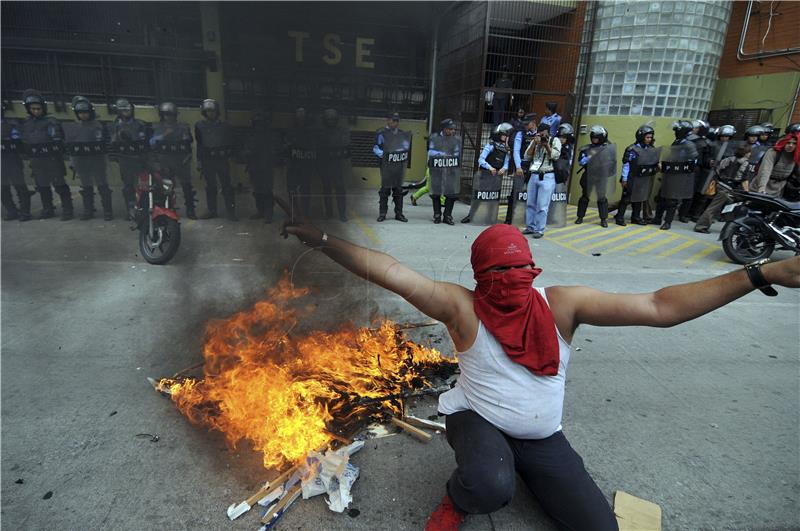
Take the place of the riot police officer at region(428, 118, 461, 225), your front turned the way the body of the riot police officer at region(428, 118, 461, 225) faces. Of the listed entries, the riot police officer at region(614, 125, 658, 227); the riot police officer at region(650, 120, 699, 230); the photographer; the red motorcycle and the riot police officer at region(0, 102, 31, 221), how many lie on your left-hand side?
3

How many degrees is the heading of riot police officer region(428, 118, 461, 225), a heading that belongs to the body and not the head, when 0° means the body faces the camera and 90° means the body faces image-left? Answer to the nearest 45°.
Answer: approximately 0°

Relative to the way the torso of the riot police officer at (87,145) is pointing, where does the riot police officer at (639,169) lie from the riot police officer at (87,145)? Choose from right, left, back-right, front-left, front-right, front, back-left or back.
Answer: left

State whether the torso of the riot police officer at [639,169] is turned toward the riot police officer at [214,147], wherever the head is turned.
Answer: no

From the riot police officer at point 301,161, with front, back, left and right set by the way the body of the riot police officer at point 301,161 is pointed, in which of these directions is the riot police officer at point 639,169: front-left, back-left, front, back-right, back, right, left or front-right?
back-left

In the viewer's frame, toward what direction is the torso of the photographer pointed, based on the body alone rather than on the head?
toward the camera

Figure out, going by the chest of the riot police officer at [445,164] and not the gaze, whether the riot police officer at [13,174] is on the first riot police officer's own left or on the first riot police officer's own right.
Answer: on the first riot police officer's own right

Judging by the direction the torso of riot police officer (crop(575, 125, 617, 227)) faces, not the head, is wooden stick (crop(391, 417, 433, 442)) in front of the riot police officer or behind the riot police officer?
in front

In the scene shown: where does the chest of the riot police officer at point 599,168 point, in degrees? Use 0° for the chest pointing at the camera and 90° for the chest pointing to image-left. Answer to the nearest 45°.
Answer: approximately 0°

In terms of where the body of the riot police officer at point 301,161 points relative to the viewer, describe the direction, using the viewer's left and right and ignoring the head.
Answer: facing the viewer

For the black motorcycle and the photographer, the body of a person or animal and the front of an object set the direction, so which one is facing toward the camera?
the photographer

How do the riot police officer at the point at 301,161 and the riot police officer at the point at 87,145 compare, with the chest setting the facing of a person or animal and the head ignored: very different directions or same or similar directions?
same or similar directions

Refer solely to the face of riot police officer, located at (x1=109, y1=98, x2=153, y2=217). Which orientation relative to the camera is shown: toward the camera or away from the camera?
toward the camera
